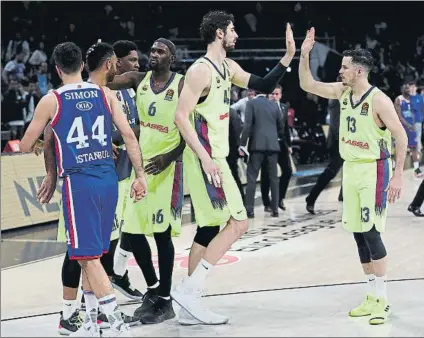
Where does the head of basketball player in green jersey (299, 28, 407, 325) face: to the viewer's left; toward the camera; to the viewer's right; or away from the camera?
to the viewer's left

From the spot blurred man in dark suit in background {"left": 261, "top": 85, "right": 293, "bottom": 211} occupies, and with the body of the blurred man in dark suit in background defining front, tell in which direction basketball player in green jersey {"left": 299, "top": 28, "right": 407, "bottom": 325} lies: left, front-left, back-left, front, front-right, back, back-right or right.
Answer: front-left

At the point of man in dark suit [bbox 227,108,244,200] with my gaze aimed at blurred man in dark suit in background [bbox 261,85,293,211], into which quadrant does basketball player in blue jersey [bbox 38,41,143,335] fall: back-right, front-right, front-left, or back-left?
back-right

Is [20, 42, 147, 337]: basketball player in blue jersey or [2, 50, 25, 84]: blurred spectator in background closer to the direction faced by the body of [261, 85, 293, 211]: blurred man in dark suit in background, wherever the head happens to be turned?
the basketball player in blue jersey

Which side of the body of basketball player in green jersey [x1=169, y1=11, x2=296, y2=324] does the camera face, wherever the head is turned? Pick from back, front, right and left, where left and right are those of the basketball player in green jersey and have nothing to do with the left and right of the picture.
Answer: right

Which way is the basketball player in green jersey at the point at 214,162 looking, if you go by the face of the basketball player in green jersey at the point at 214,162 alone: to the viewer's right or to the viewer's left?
to the viewer's right

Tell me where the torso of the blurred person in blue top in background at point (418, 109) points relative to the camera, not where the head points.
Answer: toward the camera

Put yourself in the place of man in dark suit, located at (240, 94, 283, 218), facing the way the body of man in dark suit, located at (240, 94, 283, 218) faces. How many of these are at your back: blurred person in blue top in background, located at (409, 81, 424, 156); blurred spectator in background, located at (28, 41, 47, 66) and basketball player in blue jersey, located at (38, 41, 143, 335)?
1

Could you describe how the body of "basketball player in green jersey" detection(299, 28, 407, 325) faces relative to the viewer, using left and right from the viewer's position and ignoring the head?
facing the viewer and to the left of the viewer
